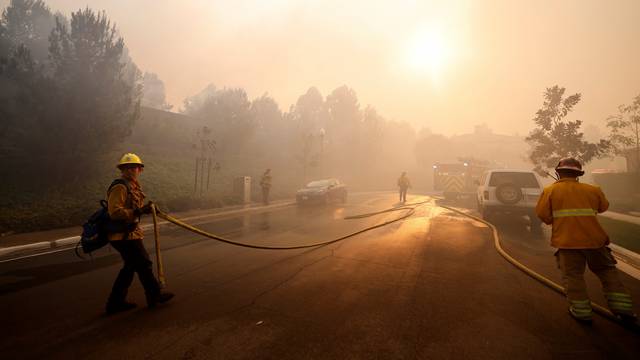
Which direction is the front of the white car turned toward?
away from the camera

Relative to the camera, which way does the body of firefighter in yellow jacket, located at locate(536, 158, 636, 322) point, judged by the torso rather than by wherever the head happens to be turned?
away from the camera

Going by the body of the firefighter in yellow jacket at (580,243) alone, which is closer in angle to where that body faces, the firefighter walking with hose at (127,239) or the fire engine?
the fire engine

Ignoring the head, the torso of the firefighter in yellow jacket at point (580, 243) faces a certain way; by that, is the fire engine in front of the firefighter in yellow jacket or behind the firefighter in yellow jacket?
in front

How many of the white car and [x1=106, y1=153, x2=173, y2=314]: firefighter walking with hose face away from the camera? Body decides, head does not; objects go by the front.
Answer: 1

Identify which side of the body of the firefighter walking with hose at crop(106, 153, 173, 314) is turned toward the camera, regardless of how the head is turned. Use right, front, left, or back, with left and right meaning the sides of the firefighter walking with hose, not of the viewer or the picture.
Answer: right

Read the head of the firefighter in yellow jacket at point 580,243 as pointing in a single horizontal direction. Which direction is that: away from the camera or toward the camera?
away from the camera

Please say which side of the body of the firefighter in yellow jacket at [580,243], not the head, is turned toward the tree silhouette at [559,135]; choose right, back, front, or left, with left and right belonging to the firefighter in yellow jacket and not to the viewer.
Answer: front

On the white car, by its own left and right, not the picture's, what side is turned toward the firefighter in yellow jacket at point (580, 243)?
back

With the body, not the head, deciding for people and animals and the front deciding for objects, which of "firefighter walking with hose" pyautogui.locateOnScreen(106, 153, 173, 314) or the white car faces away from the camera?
the white car

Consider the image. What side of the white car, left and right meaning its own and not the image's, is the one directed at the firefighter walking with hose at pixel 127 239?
back
